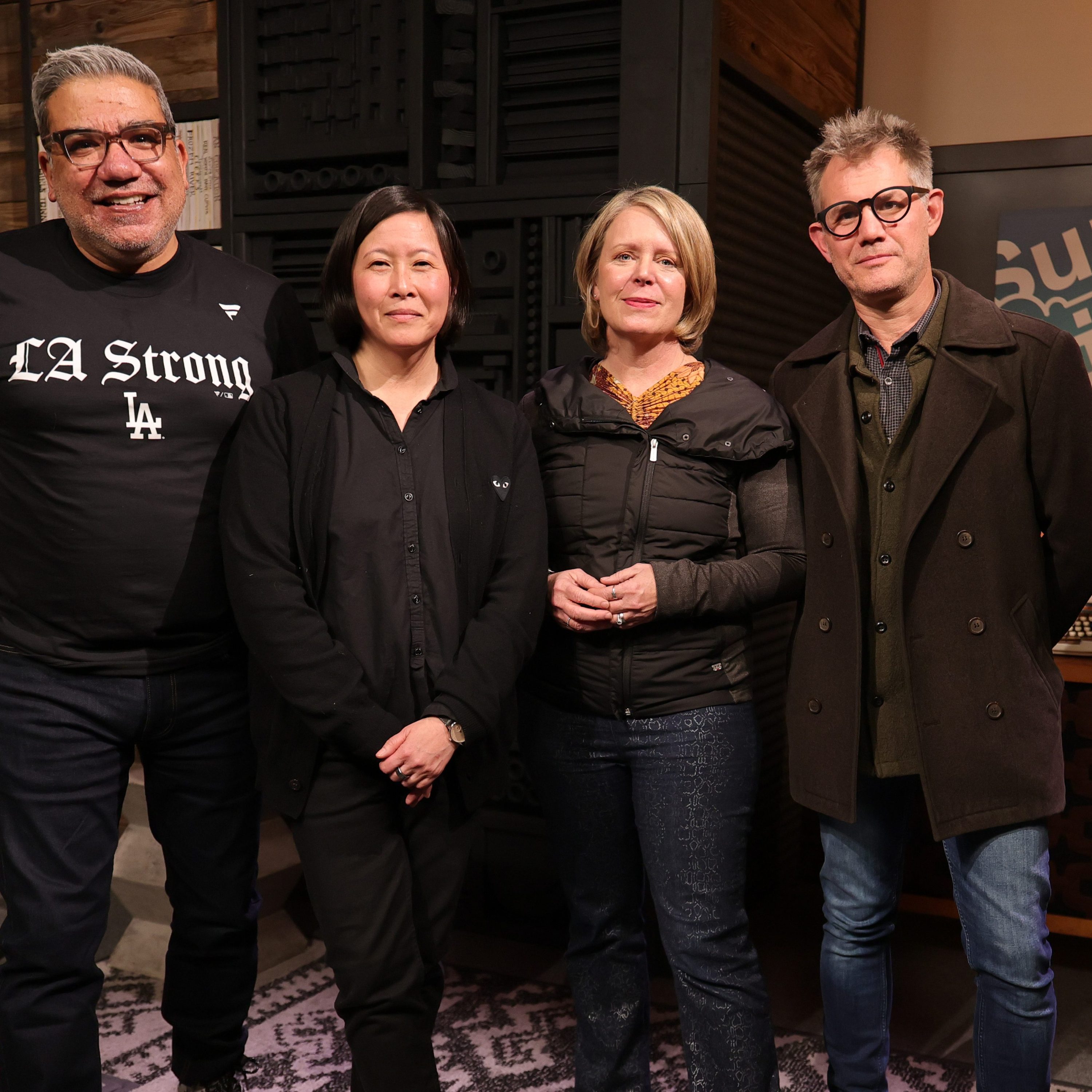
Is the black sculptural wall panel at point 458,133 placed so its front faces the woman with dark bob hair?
yes

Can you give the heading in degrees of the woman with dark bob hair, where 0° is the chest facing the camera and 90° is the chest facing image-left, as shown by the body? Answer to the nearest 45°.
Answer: approximately 0°

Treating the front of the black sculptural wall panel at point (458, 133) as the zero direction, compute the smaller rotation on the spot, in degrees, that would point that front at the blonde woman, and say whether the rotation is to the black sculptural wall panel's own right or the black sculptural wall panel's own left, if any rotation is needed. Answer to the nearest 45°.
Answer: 0° — it already faces them

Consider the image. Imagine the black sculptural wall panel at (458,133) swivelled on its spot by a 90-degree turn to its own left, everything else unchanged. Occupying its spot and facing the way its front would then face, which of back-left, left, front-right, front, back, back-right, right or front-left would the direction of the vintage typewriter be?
front

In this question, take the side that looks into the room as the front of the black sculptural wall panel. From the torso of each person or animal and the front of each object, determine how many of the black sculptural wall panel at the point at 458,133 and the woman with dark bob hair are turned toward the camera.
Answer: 2

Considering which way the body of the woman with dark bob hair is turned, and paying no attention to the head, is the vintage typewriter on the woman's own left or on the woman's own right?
on the woman's own left
